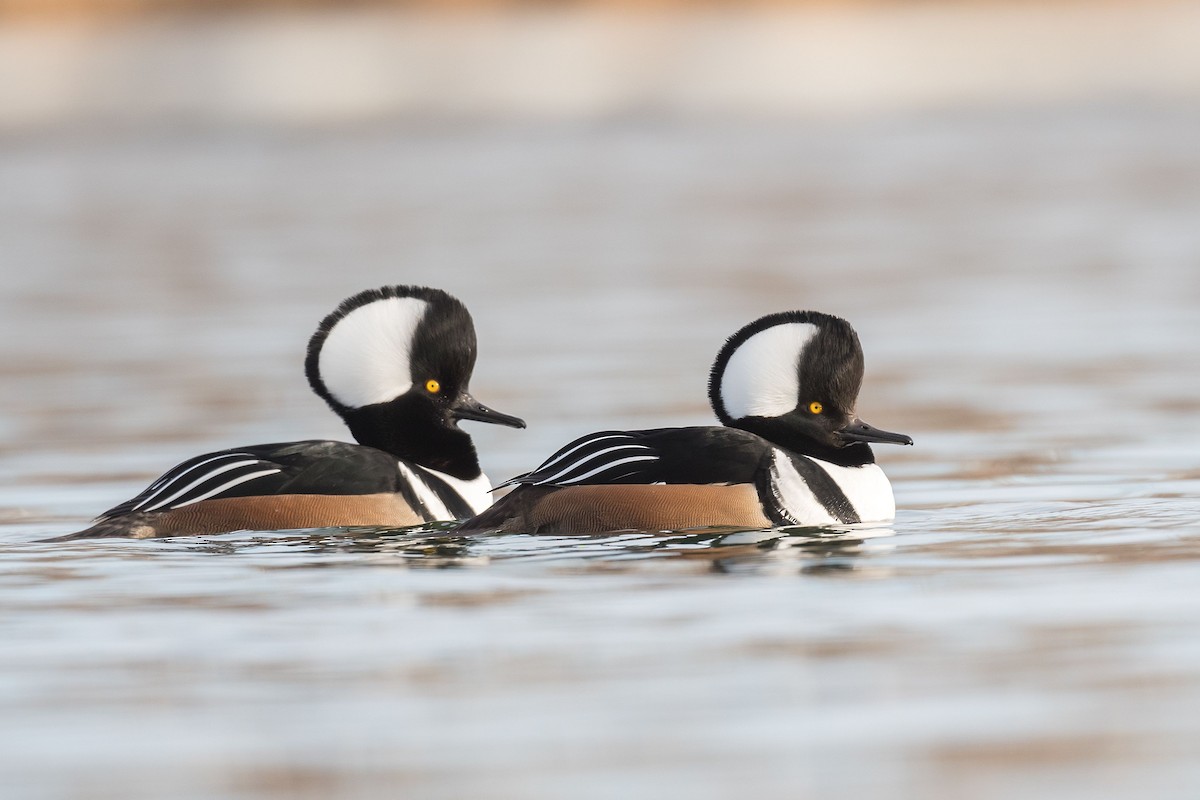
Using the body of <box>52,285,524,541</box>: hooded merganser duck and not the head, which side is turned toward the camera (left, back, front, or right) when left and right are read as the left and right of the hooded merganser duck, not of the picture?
right

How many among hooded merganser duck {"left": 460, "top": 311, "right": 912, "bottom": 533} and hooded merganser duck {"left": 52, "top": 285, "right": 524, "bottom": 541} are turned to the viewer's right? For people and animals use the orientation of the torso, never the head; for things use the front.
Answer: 2

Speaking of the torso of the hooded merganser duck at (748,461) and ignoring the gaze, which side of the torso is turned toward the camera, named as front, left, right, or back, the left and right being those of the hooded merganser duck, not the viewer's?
right

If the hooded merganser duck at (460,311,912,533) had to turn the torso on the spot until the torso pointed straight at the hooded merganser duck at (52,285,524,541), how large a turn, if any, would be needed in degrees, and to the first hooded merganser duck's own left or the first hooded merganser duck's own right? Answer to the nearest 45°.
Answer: approximately 180°

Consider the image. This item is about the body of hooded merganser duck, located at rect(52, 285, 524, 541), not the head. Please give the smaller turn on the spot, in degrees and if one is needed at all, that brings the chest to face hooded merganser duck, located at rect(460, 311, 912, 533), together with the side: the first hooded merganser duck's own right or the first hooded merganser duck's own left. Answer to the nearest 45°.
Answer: approximately 45° to the first hooded merganser duck's own right
